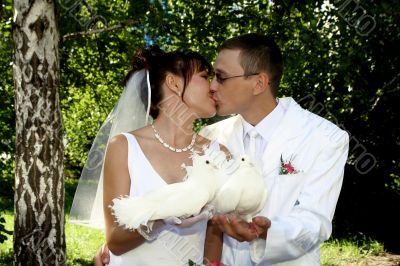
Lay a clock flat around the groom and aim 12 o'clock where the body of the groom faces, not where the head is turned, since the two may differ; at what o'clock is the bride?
The bride is roughly at 2 o'clock from the groom.

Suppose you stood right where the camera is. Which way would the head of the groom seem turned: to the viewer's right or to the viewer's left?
to the viewer's left

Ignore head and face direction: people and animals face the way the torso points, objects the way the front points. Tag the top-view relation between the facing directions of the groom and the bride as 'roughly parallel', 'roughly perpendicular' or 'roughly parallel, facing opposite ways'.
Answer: roughly perpendicular

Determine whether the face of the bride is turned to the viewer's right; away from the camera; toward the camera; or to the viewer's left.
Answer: to the viewer's right

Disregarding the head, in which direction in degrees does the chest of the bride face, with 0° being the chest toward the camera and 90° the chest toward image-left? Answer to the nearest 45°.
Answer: approximately 315°

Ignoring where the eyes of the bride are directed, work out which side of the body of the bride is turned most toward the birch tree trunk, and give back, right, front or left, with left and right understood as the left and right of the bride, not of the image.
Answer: back

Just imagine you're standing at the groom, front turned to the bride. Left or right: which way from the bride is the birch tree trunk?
right

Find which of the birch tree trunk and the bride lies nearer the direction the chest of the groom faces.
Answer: the bride

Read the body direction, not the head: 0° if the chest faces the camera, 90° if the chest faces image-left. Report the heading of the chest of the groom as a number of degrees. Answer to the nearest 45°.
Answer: approximately 45°

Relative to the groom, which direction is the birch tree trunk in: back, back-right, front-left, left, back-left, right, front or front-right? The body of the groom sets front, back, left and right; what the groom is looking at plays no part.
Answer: right
